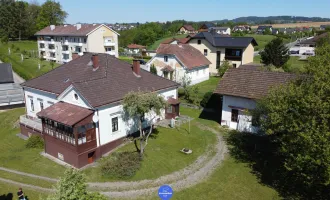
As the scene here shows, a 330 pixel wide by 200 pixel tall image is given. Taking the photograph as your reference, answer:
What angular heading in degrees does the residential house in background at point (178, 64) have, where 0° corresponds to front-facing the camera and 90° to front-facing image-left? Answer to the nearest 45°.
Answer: approximately 45°

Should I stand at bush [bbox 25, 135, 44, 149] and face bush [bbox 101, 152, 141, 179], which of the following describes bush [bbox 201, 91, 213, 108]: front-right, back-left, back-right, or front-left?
front-left

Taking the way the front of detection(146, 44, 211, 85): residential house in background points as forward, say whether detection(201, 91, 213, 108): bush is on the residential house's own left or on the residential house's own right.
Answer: on the residential house's own left

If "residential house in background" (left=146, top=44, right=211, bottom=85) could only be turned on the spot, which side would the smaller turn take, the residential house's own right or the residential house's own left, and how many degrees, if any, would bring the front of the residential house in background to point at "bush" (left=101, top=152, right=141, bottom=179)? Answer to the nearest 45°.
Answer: approximately 45° to the residential house's own left

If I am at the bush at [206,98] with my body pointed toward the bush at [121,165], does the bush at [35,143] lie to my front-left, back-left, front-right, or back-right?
front-right

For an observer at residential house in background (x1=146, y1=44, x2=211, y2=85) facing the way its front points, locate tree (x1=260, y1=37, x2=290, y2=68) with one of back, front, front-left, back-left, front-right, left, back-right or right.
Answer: back-left

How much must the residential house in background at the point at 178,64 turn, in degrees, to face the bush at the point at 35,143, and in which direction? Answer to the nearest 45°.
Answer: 0° — it already faces it

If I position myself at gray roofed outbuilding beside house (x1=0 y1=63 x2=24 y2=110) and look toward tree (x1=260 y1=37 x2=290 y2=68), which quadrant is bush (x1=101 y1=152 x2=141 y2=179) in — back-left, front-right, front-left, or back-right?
front-right

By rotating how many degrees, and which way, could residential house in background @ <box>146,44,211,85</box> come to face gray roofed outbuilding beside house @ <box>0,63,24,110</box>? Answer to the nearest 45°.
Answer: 0° — it already faces it

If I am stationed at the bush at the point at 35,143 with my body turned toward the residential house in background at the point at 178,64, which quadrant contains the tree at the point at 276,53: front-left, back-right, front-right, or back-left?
front-right

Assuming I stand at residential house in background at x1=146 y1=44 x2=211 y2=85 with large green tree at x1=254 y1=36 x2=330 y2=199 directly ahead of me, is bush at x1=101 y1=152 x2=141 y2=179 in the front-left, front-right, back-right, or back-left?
front-right
